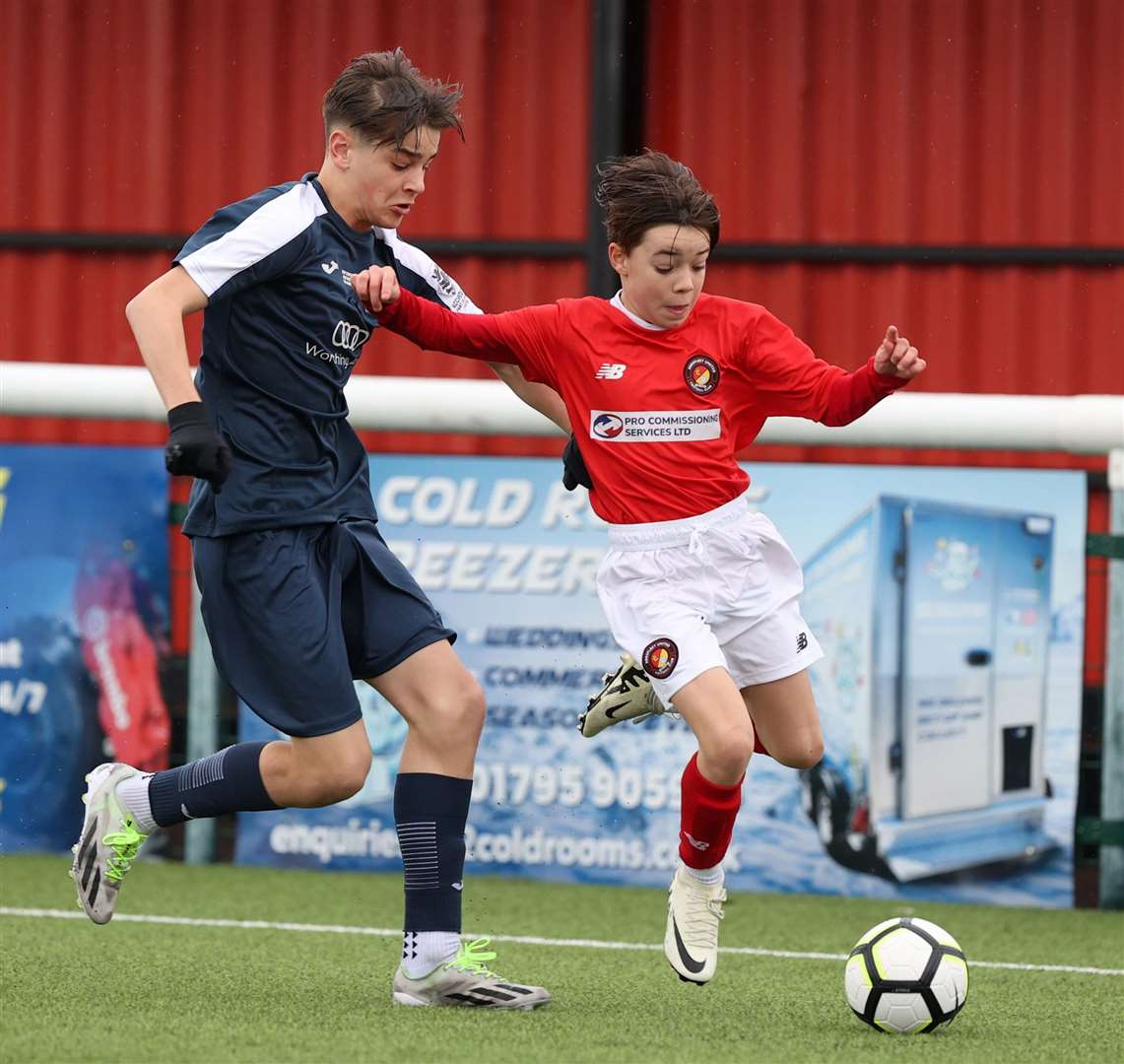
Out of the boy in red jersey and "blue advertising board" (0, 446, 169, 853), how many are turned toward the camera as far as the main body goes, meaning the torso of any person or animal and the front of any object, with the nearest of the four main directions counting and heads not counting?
2

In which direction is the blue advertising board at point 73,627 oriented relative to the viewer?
toward the camera

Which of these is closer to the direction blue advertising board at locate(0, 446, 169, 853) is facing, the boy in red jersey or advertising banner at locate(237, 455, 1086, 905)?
the boy in red jersey

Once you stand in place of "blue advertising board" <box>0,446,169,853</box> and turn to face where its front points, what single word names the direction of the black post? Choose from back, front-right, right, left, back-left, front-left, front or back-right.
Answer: back-left

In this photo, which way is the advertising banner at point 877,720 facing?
toward the camera

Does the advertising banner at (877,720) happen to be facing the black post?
no

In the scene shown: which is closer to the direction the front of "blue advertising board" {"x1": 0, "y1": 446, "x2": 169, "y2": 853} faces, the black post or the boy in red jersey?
the boy in red jersey

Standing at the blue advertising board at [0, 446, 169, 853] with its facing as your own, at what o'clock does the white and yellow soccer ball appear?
The white and yellow soccer ball is roughly at 11 o'clock from the blue advertising board.

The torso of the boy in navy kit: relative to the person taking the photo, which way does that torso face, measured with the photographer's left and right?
facing the viewer and to the right of the viewer

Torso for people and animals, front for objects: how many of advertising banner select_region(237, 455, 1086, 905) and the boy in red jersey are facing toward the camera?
2

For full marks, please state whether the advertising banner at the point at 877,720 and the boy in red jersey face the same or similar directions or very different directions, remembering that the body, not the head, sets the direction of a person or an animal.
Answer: same or similar directions

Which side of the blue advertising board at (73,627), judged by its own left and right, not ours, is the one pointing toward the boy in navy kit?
front

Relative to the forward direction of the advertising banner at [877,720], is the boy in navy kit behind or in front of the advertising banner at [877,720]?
in front

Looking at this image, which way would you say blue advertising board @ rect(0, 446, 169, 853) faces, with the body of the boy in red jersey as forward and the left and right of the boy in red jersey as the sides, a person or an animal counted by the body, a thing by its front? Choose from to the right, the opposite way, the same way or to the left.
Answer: the same way

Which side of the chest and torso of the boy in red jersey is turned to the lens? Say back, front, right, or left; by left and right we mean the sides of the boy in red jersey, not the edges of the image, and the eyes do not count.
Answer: front

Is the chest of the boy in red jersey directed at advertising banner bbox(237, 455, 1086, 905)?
no

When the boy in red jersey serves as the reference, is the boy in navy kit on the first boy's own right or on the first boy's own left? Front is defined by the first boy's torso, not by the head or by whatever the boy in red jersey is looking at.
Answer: on the first boy's own right

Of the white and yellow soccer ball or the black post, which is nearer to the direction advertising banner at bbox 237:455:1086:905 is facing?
the white and yellow soccer ball

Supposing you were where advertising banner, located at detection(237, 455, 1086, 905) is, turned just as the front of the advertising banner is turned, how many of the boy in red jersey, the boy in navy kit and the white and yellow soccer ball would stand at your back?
0
